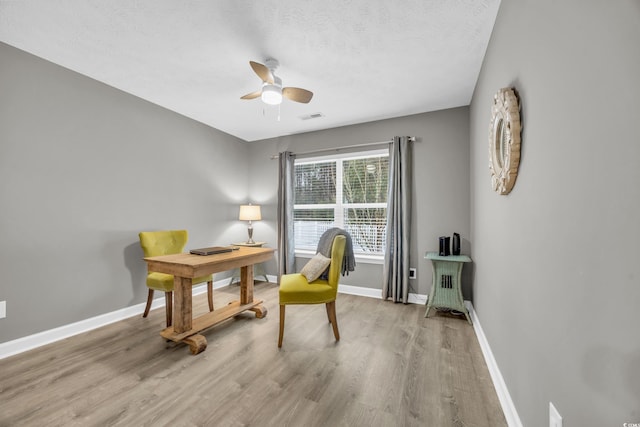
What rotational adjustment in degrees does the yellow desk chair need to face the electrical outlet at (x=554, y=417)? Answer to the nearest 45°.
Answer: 0° — it already faces it

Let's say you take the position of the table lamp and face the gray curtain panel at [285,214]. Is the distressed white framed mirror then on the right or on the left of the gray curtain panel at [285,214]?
right

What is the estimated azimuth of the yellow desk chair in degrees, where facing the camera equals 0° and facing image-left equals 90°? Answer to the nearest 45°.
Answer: approximately 315°

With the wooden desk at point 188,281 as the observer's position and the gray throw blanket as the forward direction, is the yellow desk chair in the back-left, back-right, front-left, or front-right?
back-left
